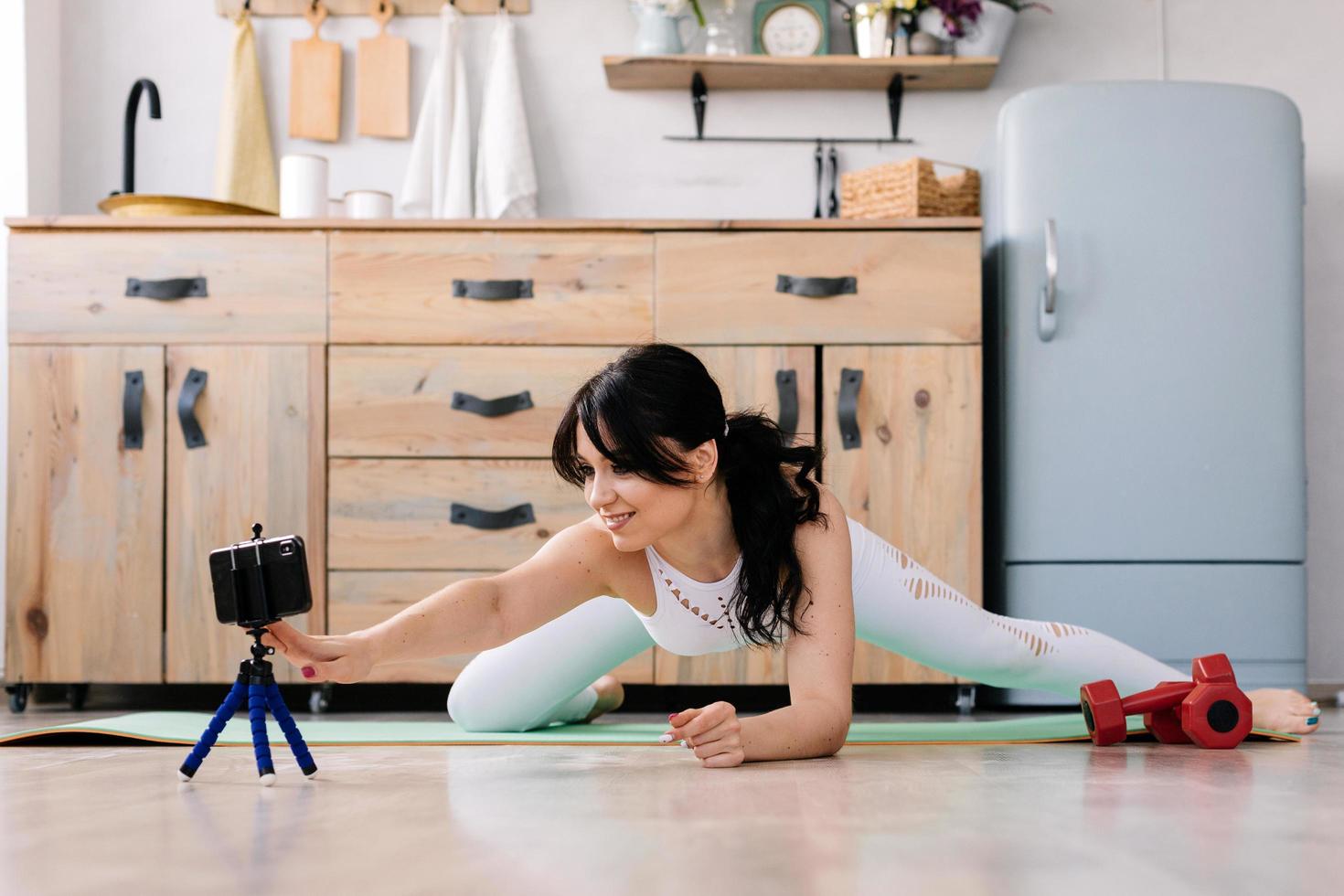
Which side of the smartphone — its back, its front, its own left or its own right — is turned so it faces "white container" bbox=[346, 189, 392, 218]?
front

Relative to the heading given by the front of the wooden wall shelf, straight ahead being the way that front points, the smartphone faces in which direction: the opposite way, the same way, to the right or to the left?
the opposite way

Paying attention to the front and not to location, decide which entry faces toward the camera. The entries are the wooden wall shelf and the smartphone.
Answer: the wooden wall shelf

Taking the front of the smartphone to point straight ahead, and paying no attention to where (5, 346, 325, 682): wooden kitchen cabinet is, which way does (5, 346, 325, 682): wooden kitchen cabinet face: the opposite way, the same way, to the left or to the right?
the opposite way

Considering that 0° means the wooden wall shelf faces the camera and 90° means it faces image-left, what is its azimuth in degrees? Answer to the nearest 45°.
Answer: approximately 0°

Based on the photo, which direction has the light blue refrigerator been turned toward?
toward the camera

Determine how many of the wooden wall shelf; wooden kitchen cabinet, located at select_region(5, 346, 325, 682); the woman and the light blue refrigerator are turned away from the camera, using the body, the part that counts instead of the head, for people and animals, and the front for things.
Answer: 0

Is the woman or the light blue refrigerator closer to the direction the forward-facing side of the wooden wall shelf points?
the woman

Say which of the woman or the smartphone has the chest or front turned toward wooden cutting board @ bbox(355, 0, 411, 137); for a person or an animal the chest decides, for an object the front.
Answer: the smartphone

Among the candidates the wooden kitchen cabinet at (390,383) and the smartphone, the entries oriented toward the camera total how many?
1

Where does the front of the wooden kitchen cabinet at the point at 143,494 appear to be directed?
toward the camera

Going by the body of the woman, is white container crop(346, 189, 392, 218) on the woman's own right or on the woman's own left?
on the woman's own right

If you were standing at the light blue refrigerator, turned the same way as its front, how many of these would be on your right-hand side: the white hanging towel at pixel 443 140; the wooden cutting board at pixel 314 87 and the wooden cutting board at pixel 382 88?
3

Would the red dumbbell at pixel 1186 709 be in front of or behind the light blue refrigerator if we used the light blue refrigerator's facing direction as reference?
in front

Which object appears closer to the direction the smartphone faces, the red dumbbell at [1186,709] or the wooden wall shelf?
the wooden wall shelf

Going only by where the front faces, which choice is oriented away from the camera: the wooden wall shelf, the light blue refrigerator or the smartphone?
the smartphone

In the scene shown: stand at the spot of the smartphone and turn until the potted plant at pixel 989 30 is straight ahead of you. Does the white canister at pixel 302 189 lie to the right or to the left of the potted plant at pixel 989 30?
left

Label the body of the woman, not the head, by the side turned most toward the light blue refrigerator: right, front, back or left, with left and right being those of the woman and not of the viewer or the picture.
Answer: back

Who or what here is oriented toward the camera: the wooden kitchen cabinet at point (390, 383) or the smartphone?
the wooden kitchen cabinet

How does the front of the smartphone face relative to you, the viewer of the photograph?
facing away from the viewer
